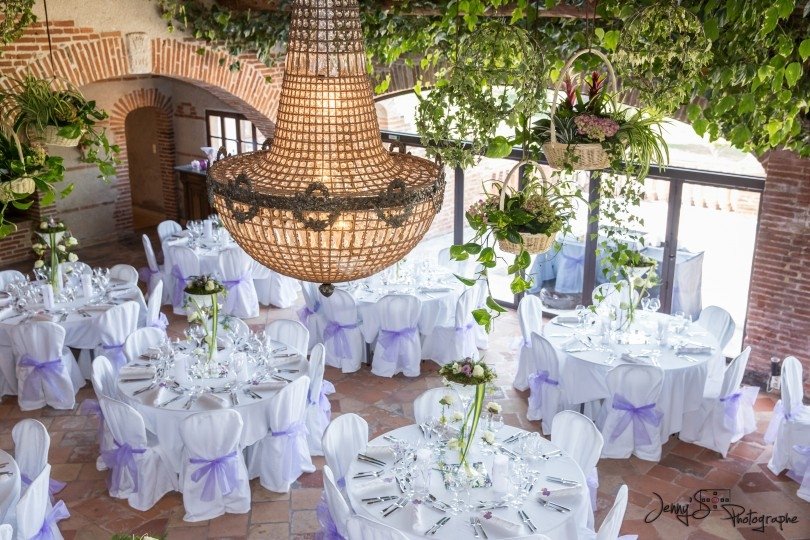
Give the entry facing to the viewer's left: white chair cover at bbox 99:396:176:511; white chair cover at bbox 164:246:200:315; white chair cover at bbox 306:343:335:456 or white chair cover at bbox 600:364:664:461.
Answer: white chair cover at bbox 306:343:335:456

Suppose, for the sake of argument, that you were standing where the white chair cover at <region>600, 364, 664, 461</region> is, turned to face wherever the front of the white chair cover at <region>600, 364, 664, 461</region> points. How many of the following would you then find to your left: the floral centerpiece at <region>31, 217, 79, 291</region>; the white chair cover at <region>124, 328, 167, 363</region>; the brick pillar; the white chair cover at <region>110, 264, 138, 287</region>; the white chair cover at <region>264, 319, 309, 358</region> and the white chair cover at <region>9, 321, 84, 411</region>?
5

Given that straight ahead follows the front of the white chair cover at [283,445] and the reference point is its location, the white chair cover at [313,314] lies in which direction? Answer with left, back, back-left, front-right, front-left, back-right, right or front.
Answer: front-right

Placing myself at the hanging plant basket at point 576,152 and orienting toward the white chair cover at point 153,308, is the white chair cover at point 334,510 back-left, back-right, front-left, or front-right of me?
front-left

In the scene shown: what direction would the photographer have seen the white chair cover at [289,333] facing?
facing the viewer and to the left of the viewer

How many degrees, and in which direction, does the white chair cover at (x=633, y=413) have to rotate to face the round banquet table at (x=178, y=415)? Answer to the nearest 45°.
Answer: approximately 135° to its left

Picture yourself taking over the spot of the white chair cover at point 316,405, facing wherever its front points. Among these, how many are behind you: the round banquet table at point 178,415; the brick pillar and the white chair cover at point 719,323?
2

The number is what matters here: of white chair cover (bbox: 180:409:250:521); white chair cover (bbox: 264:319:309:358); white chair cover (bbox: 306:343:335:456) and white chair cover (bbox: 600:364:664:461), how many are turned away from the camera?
2

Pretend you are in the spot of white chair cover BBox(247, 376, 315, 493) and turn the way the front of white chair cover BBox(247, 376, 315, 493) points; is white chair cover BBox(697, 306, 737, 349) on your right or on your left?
on your right

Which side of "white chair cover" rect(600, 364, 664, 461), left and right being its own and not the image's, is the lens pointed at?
back

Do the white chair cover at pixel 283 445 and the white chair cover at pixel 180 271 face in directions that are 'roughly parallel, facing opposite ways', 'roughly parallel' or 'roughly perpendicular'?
roughly perpendicular

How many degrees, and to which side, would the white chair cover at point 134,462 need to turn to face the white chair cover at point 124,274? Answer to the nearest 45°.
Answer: approximately 45° to its left

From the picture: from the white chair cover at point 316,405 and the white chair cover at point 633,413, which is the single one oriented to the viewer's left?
the white chair cover at point 316,405

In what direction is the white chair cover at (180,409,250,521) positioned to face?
away from the camera

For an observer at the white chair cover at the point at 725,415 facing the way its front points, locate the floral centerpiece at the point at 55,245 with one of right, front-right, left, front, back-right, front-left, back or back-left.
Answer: front-left

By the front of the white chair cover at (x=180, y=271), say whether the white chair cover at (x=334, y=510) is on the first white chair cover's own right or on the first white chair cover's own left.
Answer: on the first white chair cover's own right

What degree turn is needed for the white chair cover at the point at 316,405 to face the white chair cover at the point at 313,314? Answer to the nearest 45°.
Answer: approximately 90° to its right
